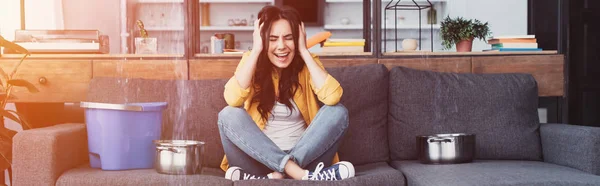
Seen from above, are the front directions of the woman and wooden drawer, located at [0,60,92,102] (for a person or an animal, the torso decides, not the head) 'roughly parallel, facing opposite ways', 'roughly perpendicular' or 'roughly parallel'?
roughly parallel

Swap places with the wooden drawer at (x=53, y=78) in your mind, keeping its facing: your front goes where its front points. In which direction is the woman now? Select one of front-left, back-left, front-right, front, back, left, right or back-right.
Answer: front-left

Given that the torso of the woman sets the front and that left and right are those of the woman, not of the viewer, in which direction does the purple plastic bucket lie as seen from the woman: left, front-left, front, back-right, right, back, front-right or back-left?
right

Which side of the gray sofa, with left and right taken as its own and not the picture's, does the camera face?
front

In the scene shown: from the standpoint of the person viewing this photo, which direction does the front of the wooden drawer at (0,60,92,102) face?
facing the viewer

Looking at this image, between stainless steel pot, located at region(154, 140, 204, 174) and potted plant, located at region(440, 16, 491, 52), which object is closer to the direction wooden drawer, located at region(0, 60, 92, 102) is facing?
the stainless steel pot

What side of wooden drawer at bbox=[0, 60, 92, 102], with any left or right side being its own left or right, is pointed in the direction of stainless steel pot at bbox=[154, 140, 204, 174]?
front

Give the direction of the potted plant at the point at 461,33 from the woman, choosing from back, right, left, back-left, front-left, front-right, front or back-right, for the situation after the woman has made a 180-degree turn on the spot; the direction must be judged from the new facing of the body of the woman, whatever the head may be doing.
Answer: front-right

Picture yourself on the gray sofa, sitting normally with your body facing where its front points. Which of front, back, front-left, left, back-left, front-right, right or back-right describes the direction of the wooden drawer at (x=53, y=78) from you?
right

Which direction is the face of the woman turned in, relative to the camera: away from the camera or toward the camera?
toward the camera

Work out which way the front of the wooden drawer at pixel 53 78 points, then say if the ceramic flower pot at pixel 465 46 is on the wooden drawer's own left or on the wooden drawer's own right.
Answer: on the wooden drawer's own left

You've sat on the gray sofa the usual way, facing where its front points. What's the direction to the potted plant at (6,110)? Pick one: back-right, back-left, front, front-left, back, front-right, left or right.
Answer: right

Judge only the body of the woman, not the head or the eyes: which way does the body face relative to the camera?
toward the camera

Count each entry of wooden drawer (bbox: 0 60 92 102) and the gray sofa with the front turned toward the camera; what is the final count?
2
